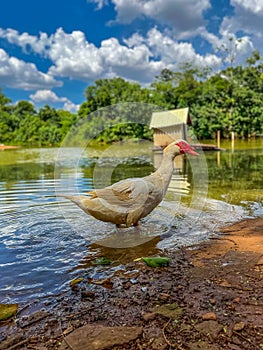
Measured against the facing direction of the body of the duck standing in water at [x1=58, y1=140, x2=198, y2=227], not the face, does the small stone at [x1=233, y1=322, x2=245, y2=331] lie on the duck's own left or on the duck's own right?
on the duck's own right

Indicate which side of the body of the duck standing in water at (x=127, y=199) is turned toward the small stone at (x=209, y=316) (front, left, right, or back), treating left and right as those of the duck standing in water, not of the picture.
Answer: right

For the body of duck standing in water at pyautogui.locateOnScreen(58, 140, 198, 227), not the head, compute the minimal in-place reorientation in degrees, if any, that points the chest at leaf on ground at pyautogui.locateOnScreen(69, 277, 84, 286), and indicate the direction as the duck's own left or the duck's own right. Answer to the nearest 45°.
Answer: approximately 90° to the duck's own right

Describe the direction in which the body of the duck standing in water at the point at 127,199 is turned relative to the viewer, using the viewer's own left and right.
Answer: facing to the right of the viewer

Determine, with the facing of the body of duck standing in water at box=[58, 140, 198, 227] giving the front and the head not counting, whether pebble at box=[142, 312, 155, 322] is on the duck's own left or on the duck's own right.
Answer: on the duck's own right

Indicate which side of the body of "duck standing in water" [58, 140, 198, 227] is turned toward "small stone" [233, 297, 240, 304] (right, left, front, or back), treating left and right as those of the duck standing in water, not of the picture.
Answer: right

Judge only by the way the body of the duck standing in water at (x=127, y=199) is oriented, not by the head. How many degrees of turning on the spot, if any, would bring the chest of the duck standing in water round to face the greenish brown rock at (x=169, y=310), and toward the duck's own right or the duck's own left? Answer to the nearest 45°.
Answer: approximately 90° to the duck's own right

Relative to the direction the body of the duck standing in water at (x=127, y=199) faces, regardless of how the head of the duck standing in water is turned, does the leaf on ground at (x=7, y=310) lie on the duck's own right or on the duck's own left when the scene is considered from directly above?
on the duck's own right

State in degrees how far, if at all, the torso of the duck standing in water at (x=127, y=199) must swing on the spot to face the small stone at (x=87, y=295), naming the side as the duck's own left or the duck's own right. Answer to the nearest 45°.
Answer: approximately 90° to the duck's own right
